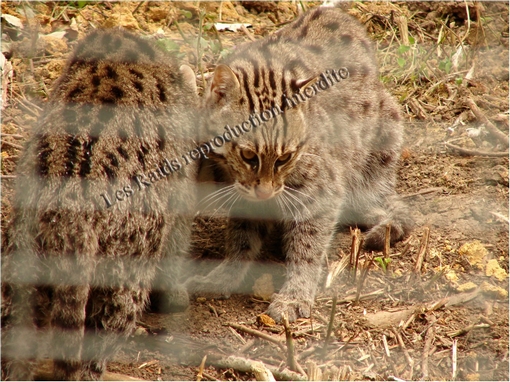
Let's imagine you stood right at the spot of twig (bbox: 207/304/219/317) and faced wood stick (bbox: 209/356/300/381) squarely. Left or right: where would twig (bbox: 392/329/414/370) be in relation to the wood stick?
left

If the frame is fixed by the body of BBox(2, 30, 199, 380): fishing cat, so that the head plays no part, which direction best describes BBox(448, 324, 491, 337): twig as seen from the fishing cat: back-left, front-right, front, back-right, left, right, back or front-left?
front-right

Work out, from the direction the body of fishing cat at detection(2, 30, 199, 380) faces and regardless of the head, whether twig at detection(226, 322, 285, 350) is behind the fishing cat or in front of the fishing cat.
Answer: in front

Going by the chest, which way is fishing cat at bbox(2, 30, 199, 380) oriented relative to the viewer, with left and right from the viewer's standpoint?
facing away from the viewer and to the right of the viewer

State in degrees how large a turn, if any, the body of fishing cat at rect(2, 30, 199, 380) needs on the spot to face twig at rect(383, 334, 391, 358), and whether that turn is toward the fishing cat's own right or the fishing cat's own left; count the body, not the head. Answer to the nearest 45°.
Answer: approximately 45° to the fishing cat's own right

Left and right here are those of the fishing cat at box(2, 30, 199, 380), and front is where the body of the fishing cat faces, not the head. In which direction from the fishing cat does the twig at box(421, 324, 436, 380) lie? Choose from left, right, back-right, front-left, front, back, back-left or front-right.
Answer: front-right

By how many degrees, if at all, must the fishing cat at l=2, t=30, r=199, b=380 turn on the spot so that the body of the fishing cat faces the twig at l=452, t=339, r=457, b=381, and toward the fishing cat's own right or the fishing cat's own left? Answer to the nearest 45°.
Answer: approximately 45° to the fishing cat's own right

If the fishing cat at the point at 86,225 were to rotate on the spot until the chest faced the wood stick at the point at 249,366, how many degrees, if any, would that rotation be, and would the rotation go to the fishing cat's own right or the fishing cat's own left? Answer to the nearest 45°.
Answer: approximately 45° to the fishing cat's own right
